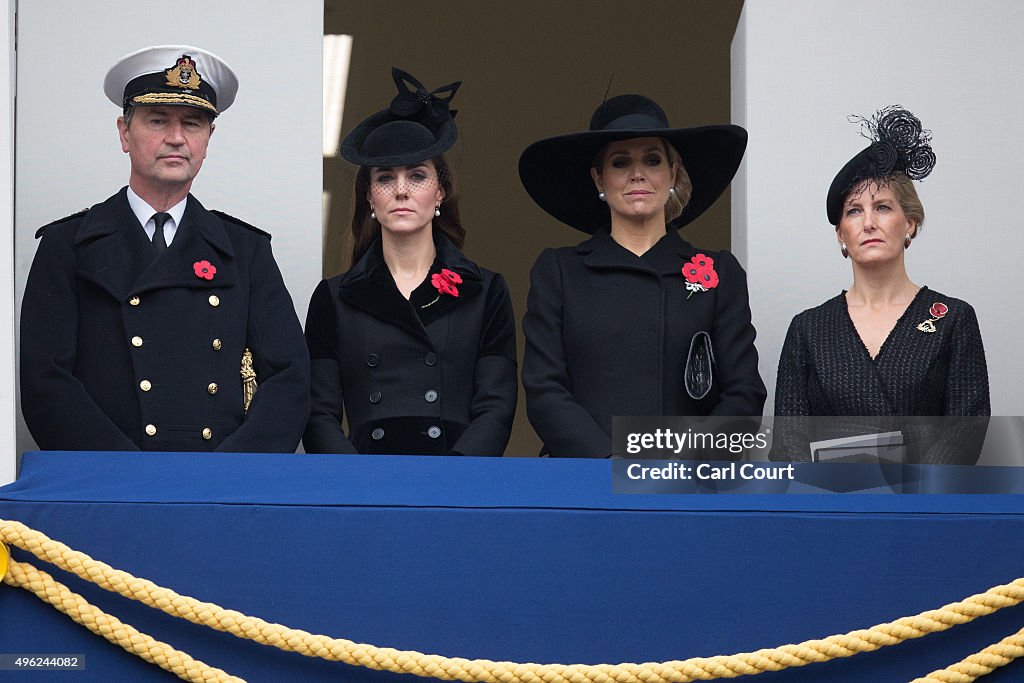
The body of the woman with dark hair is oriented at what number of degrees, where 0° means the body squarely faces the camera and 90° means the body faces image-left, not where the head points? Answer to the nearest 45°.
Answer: approximately 0°

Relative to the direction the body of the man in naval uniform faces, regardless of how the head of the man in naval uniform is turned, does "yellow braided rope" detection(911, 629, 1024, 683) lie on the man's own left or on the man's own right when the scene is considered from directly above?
on the man's own left

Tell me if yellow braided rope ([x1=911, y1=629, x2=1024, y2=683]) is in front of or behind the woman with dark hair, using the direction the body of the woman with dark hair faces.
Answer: in front

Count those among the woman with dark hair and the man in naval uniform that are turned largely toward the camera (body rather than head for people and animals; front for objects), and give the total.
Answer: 2

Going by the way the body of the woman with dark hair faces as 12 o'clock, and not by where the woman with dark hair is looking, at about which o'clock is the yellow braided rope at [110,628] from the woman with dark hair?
The yellow braided rope is roughly at 1 o'clock from the woman with dark hair.
